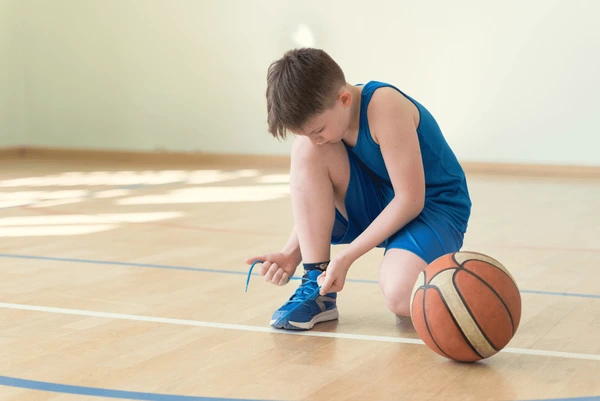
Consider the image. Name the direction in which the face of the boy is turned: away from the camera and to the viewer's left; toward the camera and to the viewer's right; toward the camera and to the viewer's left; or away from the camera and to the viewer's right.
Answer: toward the camera and to the viewer's left

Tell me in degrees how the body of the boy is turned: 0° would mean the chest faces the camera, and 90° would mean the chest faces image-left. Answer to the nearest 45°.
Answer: approximately 45°
